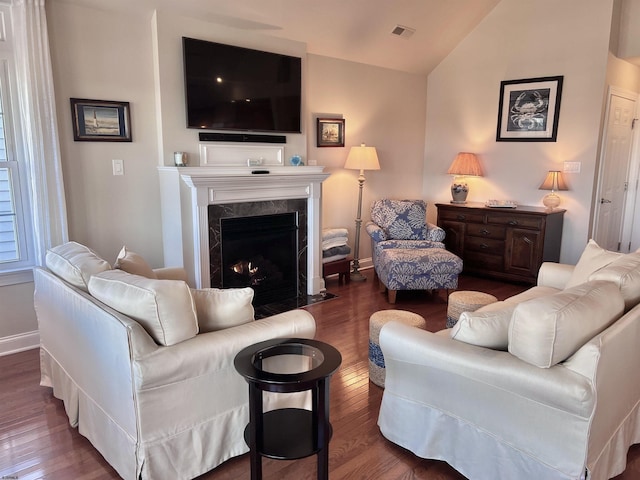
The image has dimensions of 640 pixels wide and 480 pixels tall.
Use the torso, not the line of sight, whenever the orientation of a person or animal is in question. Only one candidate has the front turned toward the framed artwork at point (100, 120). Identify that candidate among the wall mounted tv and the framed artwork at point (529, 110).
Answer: the framed artwork at point (529, 110)

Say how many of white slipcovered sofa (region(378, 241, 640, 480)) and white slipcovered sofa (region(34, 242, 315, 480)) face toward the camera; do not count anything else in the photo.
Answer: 0

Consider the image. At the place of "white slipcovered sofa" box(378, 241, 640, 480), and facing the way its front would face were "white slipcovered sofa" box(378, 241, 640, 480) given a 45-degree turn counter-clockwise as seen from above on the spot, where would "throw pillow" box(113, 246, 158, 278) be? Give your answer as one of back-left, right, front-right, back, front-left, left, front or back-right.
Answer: front

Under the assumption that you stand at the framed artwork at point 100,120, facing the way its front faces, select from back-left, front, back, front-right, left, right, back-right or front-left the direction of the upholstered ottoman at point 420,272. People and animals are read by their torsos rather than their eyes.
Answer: front-left

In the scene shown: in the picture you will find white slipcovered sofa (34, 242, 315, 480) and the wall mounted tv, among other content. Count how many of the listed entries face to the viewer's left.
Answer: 0

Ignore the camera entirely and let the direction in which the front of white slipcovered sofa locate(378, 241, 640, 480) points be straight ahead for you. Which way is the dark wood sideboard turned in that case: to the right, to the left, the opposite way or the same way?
to the left

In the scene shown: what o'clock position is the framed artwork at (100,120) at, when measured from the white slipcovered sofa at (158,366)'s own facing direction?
The framed artwork is roughly at 10 o'clock from the white slipcovered sofa.

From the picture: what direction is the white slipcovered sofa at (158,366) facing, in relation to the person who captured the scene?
facing away from the viewer and to the right of the viewer

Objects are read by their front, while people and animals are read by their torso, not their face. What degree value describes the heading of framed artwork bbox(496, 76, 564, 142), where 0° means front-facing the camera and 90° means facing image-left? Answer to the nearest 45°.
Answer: approximately 45°

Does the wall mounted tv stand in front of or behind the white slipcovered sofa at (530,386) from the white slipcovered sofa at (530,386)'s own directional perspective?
in front

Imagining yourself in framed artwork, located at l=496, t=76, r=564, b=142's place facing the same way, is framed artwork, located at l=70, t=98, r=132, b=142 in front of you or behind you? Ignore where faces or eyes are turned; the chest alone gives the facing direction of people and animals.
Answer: in front

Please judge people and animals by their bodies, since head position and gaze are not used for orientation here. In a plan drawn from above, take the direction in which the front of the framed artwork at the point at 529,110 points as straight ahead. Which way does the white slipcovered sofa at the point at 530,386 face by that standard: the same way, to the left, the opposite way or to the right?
to the right

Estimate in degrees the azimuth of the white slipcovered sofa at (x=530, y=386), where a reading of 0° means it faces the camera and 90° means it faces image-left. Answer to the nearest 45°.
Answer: approximately 135°
